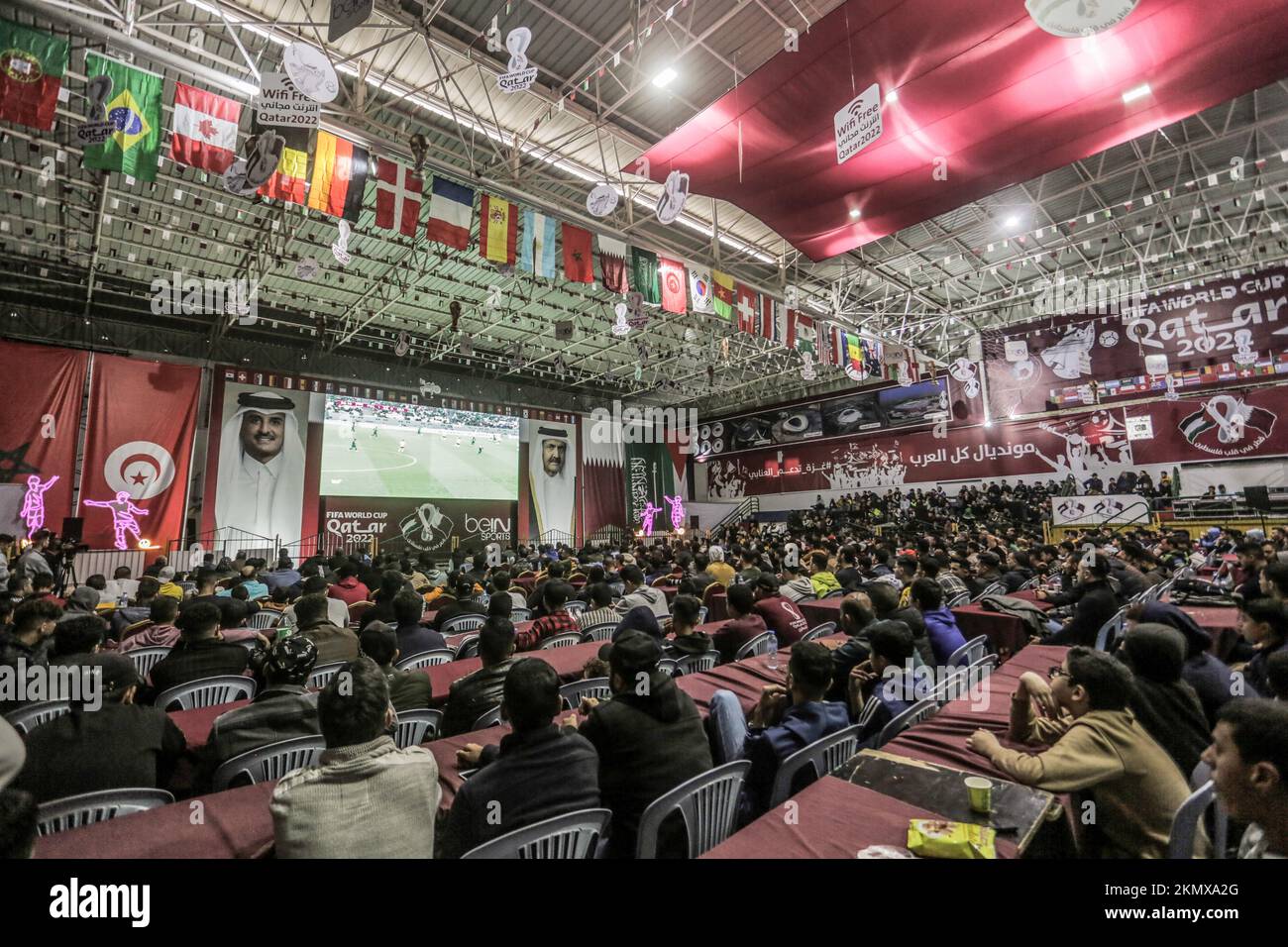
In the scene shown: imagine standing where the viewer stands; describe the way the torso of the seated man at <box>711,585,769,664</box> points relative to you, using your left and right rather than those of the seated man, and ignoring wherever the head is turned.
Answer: facing away from the viewer and to the left of the viewer

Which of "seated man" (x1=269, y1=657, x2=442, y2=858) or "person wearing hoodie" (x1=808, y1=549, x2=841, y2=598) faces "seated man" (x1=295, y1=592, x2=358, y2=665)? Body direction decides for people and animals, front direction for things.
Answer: "seated man" (x1=269, y1=657, x2=442, y2=858)

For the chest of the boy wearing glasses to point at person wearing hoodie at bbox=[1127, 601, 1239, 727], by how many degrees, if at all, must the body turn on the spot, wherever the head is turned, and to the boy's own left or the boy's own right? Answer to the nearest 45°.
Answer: approximately 90° to the boy's own right

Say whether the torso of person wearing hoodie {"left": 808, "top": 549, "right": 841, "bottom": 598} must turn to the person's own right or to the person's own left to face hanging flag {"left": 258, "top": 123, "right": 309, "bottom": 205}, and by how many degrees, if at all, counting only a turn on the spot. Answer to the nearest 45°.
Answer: approximately 90° to the person's own left

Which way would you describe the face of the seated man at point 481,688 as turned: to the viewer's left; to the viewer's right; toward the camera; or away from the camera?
away from the camera

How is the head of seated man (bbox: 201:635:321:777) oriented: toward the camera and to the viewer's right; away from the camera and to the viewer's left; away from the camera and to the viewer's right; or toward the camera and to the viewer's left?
away from the camera and to the viewer's left

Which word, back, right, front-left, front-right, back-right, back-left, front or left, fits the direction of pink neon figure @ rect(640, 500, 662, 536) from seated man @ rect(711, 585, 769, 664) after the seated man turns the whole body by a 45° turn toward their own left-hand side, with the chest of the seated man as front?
right

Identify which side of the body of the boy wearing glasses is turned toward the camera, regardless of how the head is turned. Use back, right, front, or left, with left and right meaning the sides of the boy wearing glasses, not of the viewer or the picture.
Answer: left

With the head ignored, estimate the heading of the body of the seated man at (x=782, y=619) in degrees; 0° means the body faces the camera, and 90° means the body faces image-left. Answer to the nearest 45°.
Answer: approximately 135°

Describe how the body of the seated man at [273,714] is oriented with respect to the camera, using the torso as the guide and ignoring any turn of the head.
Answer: away from the camera

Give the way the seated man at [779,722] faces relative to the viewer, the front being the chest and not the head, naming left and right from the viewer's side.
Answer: facing away from the viewer and to the left of the viewer

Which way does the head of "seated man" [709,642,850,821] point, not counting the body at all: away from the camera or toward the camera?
away from the camera

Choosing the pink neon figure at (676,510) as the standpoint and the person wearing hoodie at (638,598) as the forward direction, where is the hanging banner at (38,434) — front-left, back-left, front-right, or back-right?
front-right

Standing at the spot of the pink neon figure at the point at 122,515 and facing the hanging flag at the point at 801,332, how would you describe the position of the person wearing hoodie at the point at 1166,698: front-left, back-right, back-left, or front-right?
front-right

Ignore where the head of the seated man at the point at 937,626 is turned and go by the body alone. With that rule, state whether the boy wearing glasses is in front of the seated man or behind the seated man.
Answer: behind

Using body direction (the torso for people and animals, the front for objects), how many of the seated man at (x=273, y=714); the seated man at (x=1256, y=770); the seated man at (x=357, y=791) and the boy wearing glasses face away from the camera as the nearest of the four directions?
2

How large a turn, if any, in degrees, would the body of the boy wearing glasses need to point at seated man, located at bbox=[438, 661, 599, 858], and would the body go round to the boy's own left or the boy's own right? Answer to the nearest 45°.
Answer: approximately 45° to the boy's own left
